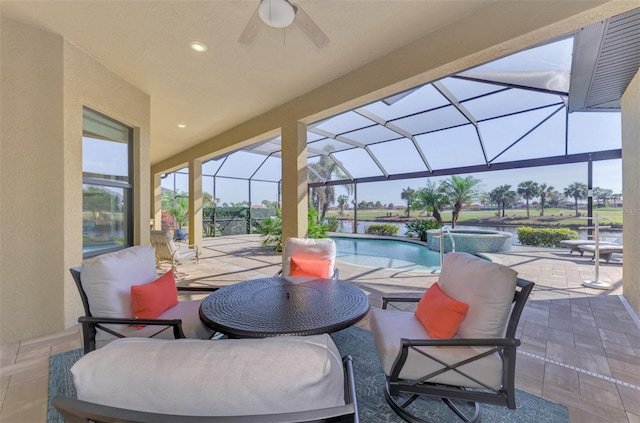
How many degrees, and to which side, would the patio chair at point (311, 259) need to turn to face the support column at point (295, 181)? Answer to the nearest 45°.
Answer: approximately 180°

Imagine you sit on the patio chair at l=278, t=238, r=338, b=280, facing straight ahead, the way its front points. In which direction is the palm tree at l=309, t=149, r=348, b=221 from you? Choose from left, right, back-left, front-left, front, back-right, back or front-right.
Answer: back

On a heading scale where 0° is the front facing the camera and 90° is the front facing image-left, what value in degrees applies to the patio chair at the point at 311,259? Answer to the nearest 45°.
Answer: approximately 0°

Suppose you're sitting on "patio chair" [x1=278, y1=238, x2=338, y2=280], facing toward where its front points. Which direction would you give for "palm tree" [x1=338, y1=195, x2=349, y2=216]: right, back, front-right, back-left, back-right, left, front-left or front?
back

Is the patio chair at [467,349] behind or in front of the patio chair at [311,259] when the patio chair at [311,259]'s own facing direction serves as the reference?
in front

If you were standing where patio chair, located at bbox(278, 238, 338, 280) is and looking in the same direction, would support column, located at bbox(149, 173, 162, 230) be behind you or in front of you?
behind

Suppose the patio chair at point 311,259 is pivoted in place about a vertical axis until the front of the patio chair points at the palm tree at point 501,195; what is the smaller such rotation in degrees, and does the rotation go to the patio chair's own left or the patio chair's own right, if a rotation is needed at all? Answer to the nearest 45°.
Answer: approximately 135° to the patio chair's own left

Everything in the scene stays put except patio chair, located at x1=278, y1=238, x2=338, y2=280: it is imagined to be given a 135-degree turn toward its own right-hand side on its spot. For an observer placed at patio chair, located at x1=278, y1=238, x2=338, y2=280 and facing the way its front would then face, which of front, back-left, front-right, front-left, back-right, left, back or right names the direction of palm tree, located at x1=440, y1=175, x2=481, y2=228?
right

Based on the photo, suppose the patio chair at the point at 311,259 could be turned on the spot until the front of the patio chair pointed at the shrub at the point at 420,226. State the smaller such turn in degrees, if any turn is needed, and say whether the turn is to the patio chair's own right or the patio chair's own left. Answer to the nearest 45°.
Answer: approximately 135° to the patio chair's own left

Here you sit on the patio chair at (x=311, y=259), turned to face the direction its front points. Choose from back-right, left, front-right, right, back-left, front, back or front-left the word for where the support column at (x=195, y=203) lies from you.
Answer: back-right

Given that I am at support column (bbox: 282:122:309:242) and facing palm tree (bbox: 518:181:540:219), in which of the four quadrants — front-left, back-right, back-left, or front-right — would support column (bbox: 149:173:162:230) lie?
front-left

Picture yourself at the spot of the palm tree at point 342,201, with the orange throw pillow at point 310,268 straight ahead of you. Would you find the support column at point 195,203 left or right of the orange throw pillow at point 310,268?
right

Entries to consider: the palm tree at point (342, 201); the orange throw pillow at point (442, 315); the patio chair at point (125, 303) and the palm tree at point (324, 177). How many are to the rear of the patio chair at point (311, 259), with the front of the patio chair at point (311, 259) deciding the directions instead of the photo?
2

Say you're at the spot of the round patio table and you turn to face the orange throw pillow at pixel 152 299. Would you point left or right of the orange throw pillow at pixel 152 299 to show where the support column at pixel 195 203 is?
right

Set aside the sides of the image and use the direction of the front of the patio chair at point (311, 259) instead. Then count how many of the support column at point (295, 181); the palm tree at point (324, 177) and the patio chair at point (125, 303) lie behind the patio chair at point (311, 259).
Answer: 2

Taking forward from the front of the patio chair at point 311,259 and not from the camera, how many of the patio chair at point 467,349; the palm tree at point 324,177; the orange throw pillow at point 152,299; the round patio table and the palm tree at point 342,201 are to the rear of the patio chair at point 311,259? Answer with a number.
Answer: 2

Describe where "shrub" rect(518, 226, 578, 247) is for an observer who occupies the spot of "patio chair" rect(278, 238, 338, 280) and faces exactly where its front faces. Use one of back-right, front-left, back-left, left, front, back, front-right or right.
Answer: back-left

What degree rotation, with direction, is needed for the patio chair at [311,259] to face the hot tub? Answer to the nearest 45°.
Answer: approximately 135° to its left
